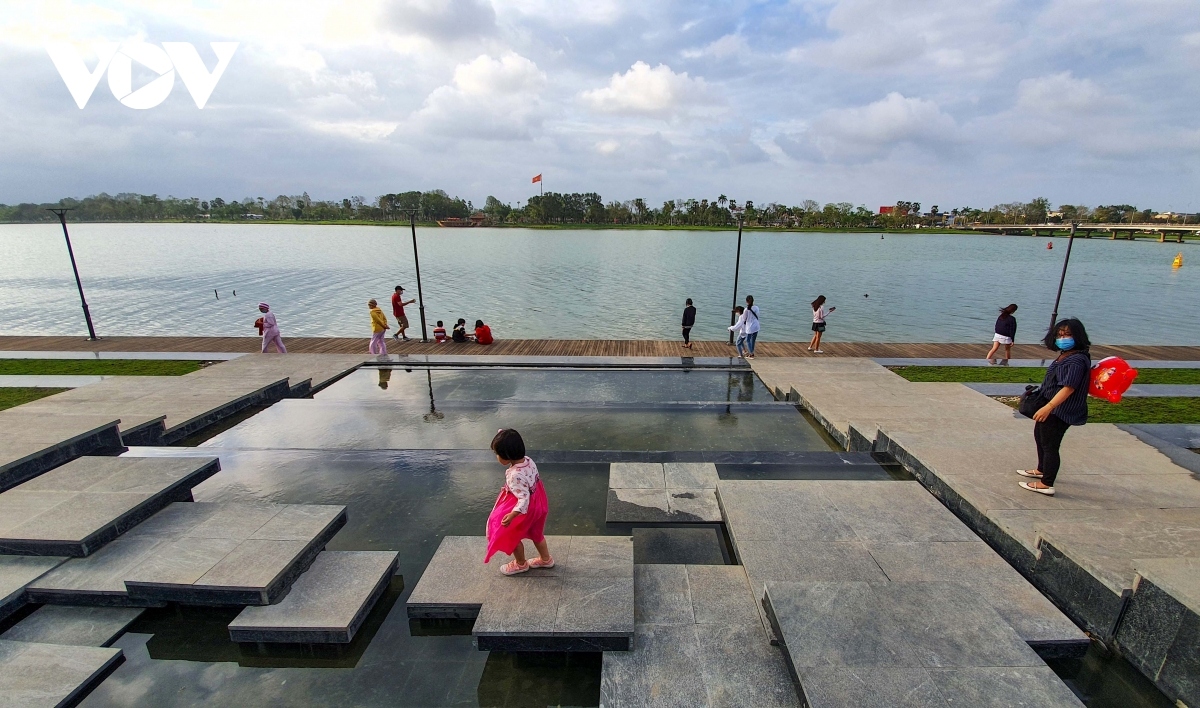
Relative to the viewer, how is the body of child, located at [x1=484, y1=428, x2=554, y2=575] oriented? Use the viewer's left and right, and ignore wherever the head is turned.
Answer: facing to the left of the viewer

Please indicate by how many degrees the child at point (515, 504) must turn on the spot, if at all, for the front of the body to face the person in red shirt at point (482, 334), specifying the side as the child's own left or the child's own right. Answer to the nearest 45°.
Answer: approximately 90° to the child's own right

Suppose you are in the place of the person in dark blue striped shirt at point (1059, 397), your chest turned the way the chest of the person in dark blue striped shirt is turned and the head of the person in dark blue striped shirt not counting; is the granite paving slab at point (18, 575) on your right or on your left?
on your left

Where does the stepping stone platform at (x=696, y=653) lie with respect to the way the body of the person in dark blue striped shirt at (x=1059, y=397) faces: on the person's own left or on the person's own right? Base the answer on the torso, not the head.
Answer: on the person's own left

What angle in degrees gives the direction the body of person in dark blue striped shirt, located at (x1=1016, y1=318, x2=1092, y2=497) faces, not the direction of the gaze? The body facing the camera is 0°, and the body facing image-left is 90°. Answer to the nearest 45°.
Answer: approximately 90°

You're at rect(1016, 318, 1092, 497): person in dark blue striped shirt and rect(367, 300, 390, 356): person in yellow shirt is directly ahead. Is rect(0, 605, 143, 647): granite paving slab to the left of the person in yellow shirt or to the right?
left

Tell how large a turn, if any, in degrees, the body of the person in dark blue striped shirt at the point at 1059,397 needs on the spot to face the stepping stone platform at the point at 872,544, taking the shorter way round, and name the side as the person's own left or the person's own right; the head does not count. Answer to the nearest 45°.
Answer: approximately 45° to the person's own left

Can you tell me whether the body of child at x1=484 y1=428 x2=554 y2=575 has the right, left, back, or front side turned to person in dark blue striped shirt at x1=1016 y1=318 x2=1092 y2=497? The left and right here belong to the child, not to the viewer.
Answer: back

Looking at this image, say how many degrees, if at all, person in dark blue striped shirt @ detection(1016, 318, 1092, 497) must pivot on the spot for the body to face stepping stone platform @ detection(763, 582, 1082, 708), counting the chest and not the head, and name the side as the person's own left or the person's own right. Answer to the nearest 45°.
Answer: approximately 90° to the person's own left
